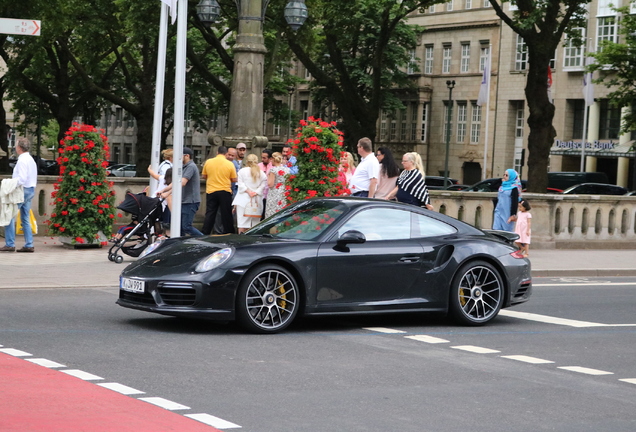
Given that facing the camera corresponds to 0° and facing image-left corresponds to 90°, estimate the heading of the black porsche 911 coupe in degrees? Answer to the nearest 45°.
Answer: approximately 45°

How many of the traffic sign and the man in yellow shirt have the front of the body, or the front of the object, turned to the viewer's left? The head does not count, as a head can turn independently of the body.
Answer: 0

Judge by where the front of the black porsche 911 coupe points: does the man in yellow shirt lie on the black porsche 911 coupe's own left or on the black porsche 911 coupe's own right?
on the black porsche 911 coupe's own right

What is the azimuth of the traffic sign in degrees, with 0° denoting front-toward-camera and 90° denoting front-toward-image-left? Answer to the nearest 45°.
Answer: approximately 0°

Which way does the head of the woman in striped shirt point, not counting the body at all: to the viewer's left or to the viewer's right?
to the viewer's left

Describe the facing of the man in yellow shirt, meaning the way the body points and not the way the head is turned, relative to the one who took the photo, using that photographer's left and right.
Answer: facing away from the viewer
